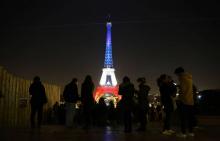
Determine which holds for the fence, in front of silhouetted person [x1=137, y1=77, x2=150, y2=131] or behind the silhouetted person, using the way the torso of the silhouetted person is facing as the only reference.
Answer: in front

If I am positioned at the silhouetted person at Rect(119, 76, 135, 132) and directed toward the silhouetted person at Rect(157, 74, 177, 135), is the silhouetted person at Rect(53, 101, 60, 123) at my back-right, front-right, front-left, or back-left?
back-left

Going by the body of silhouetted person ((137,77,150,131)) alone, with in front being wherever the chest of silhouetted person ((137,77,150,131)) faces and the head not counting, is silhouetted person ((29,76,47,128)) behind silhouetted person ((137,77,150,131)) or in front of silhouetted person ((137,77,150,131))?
in front
